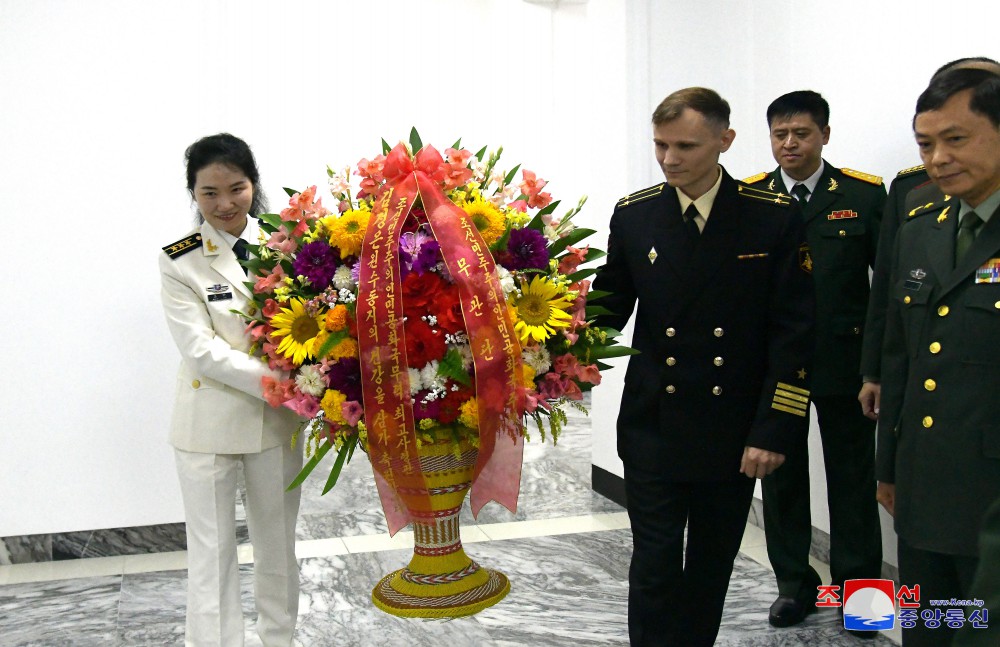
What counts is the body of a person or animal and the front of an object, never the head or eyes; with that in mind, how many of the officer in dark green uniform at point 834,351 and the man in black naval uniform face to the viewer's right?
0

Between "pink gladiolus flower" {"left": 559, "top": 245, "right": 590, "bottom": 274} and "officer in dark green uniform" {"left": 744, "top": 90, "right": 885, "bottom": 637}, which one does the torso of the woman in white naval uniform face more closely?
the pink gladiolus flower

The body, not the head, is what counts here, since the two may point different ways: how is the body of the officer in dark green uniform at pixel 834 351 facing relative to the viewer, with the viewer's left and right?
facing the viewer and to the left of the viewer

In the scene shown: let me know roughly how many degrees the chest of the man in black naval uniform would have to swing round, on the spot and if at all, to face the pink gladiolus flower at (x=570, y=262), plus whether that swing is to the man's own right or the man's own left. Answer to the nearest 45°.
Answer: approximately 45° to the man's own right

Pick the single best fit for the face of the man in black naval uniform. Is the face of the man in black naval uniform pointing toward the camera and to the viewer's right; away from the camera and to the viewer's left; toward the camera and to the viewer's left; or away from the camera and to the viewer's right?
toward the camera and to the viewer's left

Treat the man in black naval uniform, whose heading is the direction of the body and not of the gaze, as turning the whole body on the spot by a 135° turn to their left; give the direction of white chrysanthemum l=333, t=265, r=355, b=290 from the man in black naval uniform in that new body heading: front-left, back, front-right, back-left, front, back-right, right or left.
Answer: back

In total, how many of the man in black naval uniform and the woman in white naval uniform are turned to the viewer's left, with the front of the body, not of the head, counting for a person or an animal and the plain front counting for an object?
0

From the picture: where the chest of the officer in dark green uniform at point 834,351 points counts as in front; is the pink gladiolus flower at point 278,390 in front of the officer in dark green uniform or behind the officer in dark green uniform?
in front

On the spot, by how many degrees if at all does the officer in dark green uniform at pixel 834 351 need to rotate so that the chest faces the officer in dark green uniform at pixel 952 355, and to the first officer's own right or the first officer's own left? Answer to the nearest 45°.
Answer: approximately 45° to the first officer's own left

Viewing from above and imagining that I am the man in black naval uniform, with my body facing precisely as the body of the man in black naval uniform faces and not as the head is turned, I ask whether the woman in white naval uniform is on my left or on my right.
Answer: on my right

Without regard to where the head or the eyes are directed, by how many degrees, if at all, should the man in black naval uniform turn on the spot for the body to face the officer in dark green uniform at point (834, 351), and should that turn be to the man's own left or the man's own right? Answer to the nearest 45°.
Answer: approximately 135° to the man's own left

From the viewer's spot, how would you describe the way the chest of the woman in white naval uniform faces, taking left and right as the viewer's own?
facing the viewer and to the right of the viewer

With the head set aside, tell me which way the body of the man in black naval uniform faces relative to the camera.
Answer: toward the camera

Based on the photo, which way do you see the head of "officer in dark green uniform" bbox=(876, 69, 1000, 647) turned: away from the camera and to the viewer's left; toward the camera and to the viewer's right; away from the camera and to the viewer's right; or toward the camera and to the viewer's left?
toward the camera and to the viewer's left
